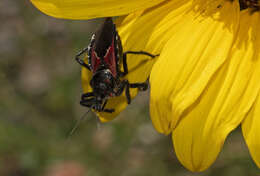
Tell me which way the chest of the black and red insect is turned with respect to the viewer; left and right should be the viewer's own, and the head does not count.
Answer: facing the viewer
